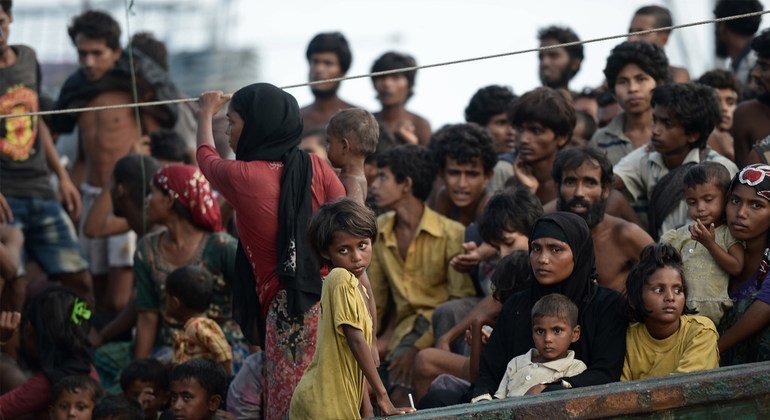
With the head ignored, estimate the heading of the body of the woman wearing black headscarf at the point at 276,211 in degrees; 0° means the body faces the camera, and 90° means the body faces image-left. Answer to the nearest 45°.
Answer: approximately 135°

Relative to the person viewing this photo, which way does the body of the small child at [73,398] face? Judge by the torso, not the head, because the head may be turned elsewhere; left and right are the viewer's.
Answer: facing the viewer

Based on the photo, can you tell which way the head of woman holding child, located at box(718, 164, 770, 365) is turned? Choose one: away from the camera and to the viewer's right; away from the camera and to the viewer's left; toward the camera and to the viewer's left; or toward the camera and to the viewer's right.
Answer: toward the camera and to the viewer's left

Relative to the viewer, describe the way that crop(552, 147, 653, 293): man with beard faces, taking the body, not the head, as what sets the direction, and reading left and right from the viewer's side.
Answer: facing the viewer and to the left of the viewer

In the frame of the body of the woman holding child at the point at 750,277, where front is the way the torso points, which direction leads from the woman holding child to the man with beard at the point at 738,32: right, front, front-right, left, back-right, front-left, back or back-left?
back-right

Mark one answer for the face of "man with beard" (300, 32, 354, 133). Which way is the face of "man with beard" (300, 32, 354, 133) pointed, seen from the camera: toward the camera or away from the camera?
toward the camera

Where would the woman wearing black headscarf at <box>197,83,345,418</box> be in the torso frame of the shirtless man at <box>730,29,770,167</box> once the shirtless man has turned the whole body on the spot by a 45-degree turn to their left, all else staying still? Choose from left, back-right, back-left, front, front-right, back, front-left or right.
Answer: front-right
